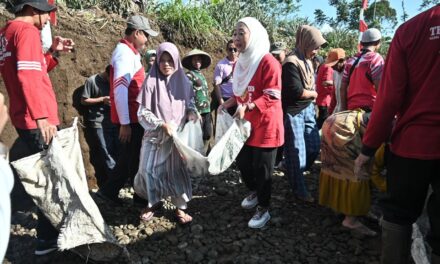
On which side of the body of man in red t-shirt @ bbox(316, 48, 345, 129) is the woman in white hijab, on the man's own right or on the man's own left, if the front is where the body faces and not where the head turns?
on the man's own right

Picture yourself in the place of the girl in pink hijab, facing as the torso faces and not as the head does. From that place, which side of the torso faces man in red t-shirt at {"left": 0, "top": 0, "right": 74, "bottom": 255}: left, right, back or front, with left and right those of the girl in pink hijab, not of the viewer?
right

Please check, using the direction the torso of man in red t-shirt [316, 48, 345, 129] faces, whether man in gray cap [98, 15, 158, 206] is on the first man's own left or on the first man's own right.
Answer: on the first man's own right

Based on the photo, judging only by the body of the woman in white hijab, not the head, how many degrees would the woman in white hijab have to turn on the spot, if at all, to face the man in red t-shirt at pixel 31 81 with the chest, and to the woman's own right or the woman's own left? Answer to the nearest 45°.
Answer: approximately 45° to the woman's own right

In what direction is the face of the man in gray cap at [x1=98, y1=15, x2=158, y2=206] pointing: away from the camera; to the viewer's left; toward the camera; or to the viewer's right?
to the viewer's right

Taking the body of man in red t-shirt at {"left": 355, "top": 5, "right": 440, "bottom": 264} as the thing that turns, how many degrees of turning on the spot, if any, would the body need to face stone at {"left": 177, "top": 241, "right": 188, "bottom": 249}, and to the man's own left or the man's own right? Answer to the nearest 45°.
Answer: approximately 90° to the man's own left

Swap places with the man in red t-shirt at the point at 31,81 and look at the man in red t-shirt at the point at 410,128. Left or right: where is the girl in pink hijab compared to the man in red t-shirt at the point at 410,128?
left

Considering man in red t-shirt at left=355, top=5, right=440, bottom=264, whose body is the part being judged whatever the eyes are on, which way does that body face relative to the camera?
away from the camera

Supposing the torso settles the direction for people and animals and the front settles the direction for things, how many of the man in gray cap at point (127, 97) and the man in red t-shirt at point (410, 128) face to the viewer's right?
1
